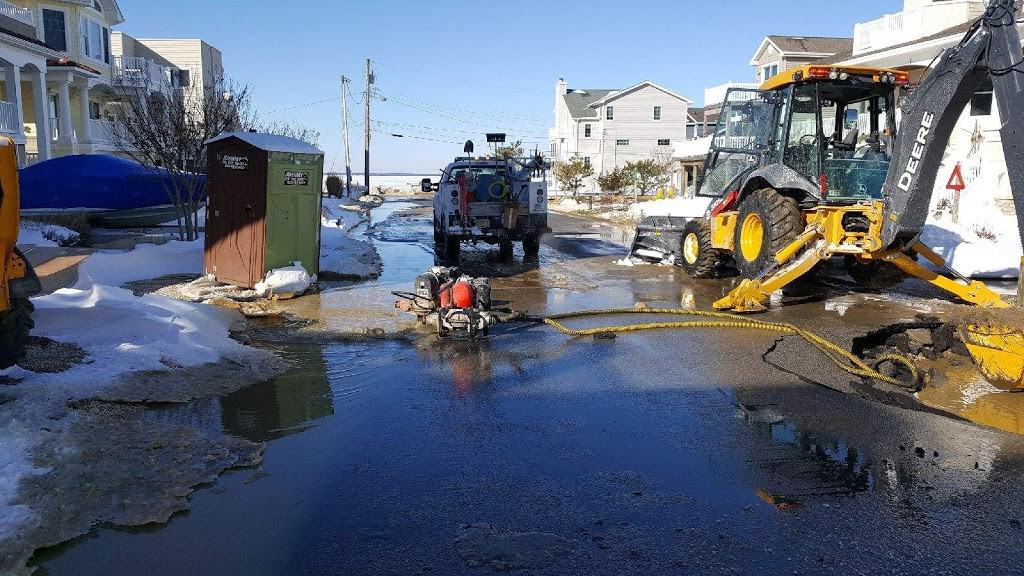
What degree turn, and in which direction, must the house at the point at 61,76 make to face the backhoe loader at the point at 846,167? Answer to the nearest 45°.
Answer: approximately 45° to its right

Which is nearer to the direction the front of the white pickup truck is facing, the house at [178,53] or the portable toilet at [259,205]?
the house

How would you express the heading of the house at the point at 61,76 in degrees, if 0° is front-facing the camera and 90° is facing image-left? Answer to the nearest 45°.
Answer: approximately 315°

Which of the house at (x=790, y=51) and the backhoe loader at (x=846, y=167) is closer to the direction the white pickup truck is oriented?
the house

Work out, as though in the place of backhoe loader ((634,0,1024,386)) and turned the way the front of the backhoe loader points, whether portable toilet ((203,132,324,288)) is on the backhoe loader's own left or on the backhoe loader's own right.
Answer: on the backhoe loader's own left

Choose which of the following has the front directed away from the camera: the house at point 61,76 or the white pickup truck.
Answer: the white pickup truck

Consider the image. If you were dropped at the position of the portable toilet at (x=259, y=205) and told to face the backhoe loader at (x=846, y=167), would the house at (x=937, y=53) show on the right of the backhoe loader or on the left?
left

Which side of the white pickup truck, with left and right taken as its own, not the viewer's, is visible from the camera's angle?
back

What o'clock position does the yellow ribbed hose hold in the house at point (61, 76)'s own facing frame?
The yellow ribbed hose is roughly at 1 o'clock from the house.

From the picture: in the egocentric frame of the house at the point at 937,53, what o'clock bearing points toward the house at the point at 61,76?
the house at the point at 61,76 is roughly at 1 o'clock from the house at the point at 937,53.

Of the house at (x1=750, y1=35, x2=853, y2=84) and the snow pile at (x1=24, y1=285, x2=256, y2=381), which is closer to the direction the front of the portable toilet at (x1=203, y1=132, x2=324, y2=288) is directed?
the snow pile

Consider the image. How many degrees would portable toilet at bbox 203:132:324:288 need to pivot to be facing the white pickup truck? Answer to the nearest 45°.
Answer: approximately 180°

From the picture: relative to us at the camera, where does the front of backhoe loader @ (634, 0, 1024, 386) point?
facing away from the viewer and to the left of the viewer

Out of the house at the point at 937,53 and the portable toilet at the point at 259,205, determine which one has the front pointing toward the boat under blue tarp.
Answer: the house
